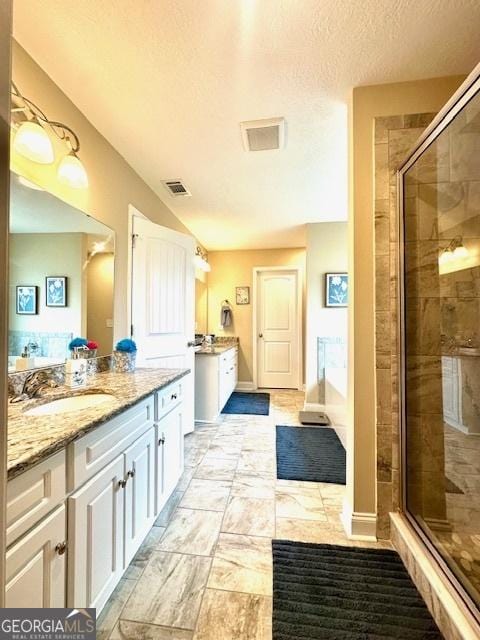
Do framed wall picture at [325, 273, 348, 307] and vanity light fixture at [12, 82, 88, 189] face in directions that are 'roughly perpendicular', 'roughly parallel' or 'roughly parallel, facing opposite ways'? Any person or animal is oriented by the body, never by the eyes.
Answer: roughly perpendicular

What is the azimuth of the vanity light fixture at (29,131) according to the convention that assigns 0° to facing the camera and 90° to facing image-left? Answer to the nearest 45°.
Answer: approximately 315°

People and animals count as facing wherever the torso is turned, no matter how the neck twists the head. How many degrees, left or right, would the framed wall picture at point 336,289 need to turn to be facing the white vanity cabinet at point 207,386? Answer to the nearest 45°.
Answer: approximately 45° to its right

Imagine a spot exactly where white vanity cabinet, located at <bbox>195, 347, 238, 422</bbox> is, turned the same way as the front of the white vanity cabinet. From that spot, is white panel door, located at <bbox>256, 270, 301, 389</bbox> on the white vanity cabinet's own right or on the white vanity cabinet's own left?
on the white vanity cabinet's own left

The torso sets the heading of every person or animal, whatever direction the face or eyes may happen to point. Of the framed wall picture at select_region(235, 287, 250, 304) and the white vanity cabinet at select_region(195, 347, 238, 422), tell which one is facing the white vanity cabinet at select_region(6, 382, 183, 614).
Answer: the framed wall picture

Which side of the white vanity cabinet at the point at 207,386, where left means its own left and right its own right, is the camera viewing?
right

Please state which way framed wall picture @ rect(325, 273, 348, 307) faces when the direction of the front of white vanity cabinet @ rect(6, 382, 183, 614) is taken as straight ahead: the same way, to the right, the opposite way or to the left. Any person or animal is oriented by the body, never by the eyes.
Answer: to the right

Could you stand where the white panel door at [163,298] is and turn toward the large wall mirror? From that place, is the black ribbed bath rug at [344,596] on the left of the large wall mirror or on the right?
left

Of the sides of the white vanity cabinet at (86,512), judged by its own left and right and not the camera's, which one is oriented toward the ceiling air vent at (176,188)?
left

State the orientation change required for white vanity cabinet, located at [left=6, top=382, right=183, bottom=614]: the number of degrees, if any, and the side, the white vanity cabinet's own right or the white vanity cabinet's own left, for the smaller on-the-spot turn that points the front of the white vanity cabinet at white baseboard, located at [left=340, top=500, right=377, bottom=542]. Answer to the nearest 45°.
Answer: approximately 45° to the white vanity cabinet's own left
